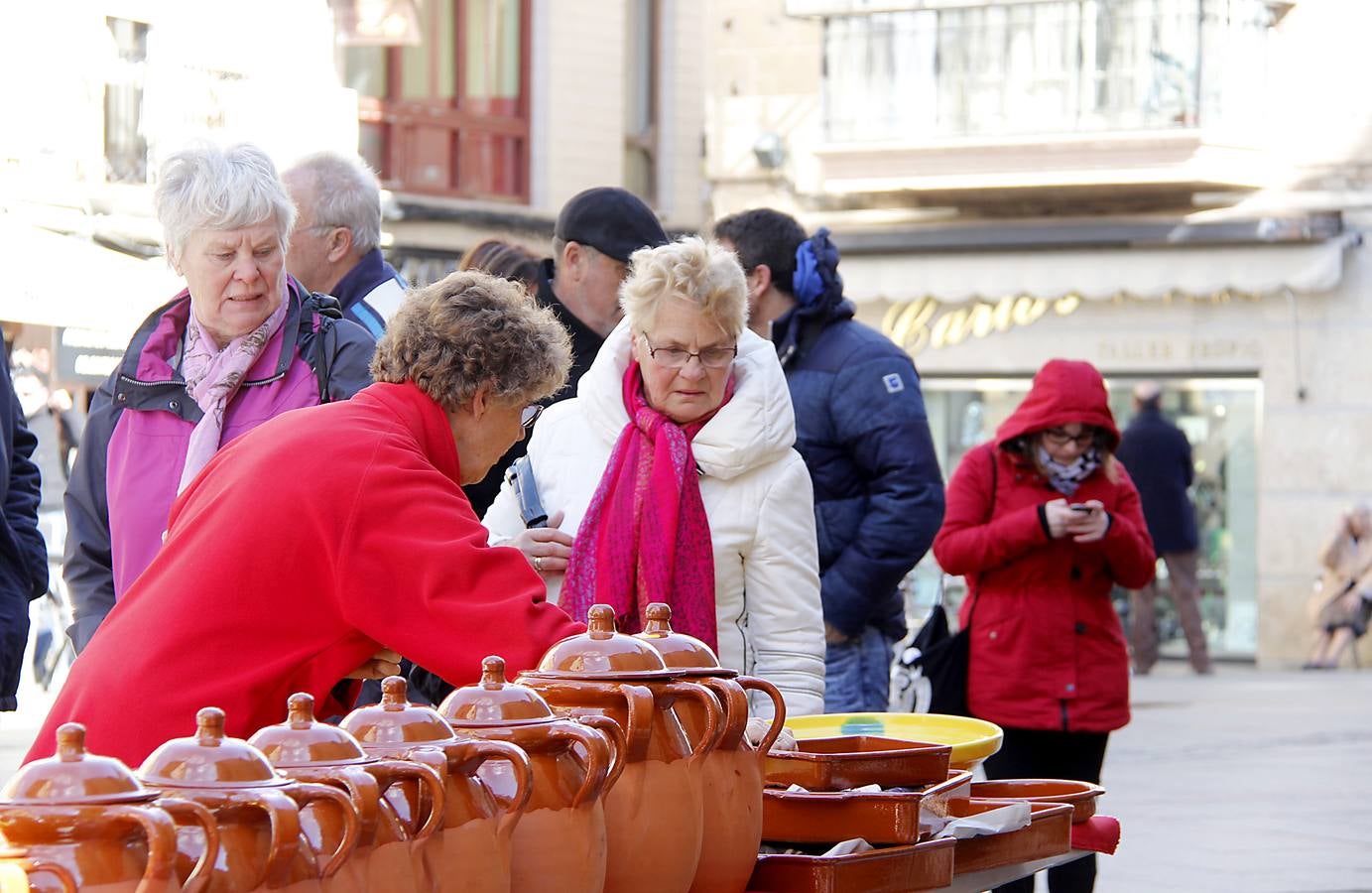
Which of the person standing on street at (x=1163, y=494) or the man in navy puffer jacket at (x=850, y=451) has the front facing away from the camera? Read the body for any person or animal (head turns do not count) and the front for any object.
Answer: the person standing on street

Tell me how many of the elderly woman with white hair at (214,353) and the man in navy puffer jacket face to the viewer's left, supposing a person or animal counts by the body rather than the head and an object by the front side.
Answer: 1

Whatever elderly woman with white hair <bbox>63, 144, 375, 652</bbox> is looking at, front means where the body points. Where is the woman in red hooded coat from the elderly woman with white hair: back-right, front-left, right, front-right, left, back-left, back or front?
back-left

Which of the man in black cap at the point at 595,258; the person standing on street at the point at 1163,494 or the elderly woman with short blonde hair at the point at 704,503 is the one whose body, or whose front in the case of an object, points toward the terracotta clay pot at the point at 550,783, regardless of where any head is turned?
the elderly woman with short blonde hair

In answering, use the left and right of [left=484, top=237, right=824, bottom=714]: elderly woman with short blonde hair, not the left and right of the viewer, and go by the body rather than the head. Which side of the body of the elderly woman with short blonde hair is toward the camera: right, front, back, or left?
front

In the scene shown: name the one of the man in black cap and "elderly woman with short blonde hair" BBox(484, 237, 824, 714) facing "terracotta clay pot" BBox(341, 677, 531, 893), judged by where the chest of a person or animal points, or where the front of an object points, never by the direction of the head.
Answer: the elderly woman with short blonde hair

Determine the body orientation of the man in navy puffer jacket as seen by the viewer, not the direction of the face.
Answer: to the viewer's left

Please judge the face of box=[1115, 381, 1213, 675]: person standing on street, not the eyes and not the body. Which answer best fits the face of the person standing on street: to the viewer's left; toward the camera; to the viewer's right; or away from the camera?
away from the camera

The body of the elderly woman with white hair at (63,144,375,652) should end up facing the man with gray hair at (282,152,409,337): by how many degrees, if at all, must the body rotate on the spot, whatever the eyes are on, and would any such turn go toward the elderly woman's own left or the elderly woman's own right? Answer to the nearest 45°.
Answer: approximately 180°

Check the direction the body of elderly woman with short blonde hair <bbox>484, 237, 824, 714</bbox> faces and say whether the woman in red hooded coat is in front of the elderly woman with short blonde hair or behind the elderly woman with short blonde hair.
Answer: behind

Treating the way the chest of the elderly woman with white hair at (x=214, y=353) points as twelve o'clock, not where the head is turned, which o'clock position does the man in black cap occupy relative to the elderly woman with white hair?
The man in black cap is roughly at 7 o'clock from the elderly woman with white hair.
